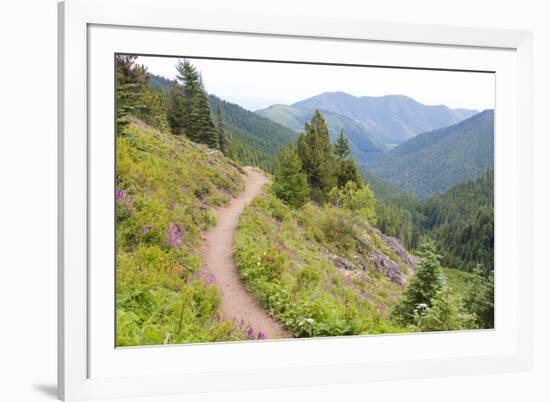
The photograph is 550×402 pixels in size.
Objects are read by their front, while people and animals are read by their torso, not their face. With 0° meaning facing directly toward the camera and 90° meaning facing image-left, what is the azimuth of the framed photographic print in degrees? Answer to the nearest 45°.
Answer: approximately 315°
